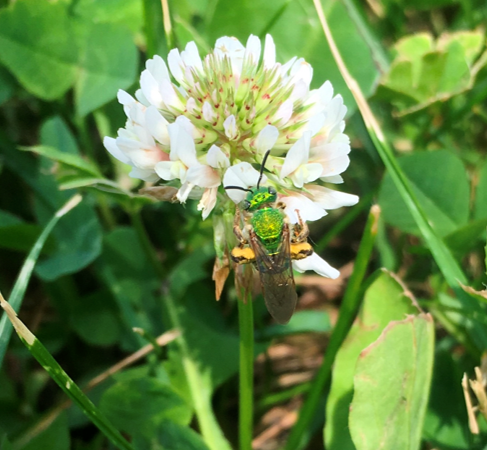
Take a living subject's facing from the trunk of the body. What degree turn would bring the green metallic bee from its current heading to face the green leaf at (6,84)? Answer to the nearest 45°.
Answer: approximately 45° to its left

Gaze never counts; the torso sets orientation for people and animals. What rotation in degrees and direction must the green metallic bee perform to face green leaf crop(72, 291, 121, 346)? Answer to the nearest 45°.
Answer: approximately 45° to its left

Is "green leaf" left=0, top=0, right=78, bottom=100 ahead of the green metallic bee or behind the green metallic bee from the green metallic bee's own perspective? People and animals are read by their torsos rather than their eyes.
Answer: ahead

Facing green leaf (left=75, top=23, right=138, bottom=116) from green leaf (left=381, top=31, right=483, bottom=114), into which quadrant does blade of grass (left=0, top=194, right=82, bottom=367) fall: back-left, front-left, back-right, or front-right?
front-left

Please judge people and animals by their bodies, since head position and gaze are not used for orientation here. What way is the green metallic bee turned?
away from the camera
